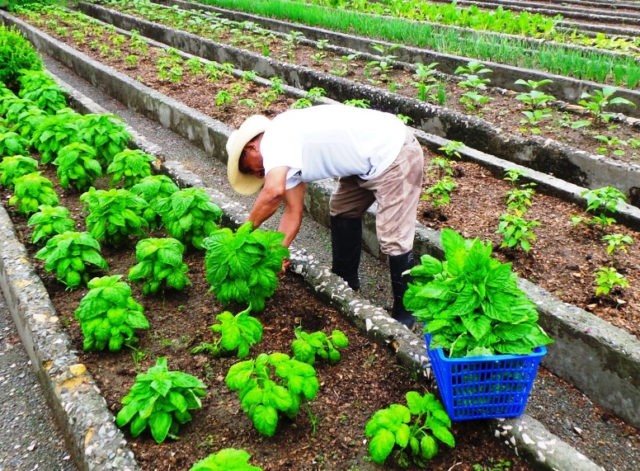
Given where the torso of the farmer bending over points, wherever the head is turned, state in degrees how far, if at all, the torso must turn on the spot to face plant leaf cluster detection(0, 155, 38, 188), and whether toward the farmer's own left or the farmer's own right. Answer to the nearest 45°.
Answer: approximately 45° to the farmer's own right

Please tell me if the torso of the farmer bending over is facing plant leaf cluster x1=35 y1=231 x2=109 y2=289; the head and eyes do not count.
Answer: yes

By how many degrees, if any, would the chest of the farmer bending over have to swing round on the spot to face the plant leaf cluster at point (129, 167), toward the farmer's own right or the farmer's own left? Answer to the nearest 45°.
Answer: approximately 45° to the farmer's own right

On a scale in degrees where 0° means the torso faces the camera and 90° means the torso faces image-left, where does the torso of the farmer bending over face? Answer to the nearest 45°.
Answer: approximately 90°

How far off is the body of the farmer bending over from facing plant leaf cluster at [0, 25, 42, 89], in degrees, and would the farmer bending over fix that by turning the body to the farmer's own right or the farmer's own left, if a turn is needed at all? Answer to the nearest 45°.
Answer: approximately 45° to the farmer's own right
